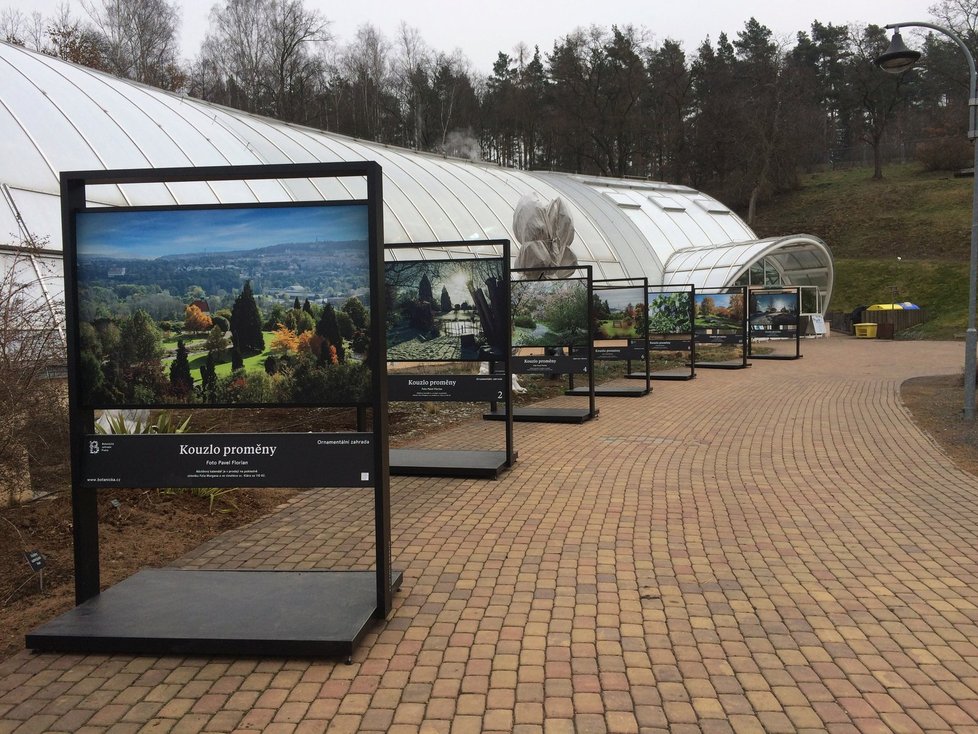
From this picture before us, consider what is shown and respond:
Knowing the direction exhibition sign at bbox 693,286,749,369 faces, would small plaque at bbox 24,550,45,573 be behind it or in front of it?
in front

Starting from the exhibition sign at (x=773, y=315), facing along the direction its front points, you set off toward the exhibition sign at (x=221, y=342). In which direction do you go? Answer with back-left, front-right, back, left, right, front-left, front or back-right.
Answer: front

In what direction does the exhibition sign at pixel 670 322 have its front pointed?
toward the camera

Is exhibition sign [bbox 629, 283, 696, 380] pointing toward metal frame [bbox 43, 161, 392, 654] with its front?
yes

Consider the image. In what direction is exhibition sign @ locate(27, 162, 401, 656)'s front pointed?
toward the camera

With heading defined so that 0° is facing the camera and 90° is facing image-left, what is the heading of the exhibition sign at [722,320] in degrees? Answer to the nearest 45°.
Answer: approximately 0°

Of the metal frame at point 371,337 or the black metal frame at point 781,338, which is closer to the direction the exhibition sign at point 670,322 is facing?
the metal frame

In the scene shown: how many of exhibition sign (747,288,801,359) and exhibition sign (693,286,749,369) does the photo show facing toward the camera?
2

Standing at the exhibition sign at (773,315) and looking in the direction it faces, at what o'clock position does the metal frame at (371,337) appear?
The metal frame is roughly at 12 o'clock from the exhibition sign.

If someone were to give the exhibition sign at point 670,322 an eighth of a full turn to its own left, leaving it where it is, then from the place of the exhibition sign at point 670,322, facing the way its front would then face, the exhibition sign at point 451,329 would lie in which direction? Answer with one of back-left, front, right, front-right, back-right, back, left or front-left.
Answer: front-right

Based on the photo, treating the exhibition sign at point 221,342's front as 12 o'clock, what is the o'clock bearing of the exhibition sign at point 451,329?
the exhibition sign at point 451,329 is roughly at 7 o'clock from the exhibition sign at point 221,342.

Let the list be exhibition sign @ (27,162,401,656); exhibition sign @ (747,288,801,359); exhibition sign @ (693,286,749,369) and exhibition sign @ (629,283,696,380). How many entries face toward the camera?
4

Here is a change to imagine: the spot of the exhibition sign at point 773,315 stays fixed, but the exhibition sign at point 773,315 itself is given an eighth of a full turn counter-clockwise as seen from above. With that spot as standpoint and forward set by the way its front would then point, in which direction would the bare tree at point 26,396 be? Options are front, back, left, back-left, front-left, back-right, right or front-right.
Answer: front-right

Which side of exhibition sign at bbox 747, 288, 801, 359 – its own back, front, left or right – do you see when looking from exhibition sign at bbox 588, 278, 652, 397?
front

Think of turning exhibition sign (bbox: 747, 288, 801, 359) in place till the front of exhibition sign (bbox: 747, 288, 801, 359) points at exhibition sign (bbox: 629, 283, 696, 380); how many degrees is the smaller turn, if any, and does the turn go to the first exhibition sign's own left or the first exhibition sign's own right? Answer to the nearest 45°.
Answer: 0° — it already faces it

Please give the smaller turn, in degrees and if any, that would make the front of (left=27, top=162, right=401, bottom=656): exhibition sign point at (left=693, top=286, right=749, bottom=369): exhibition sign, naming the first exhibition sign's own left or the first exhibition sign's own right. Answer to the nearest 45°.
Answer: approximately 135° to the first exhibition sign's own left
